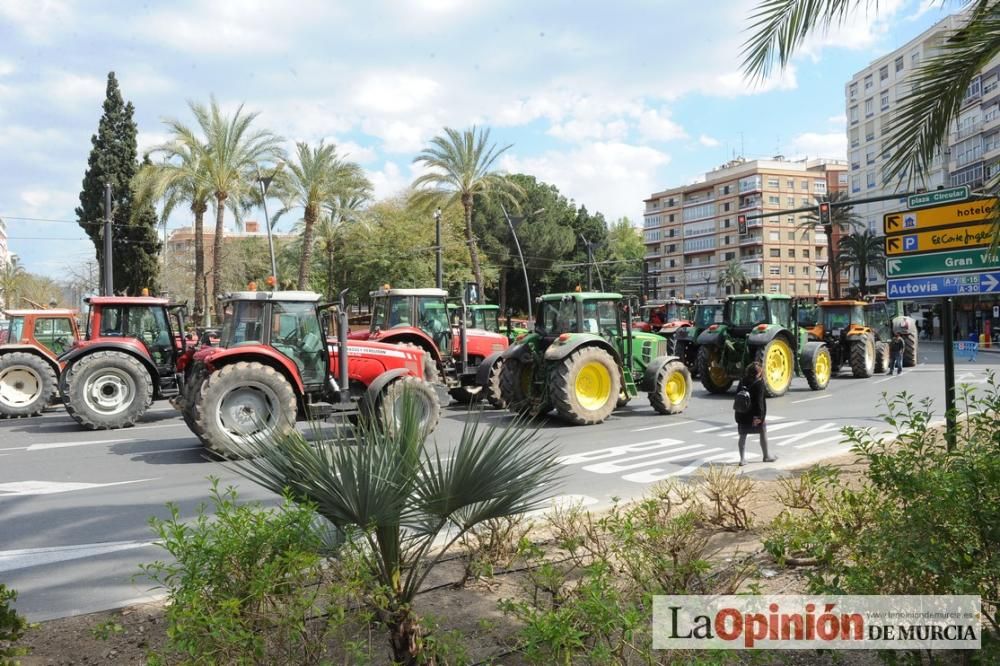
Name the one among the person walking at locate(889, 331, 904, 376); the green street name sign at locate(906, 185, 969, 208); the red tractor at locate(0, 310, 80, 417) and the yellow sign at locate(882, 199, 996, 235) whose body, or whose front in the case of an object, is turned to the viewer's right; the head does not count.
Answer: the red tractor

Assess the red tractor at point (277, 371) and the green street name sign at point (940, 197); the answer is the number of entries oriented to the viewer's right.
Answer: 1

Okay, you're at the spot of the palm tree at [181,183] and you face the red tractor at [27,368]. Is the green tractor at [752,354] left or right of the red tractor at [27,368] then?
left

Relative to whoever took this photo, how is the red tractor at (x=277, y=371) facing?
facing to the right of the viewer

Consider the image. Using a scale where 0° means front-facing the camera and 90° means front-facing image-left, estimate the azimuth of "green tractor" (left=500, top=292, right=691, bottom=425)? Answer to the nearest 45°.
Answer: approximately 225°

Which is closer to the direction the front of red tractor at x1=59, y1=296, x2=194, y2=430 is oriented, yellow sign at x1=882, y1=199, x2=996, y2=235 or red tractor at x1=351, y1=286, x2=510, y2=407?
the red tractor
